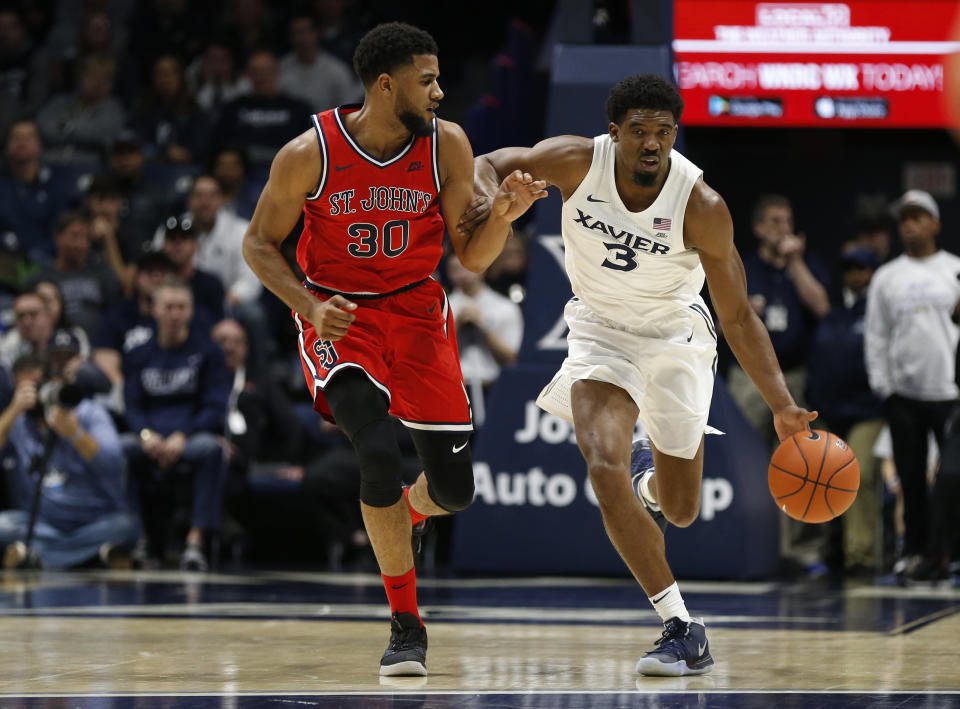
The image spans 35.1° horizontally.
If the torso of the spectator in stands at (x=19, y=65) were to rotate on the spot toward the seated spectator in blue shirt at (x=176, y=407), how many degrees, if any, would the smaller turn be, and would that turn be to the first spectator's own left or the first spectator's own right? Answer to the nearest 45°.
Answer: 0° — they already face them

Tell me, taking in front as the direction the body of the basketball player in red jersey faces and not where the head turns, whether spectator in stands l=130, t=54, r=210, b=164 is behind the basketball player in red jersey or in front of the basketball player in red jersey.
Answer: behind

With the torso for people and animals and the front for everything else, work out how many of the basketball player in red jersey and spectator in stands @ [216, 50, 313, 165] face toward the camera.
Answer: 2

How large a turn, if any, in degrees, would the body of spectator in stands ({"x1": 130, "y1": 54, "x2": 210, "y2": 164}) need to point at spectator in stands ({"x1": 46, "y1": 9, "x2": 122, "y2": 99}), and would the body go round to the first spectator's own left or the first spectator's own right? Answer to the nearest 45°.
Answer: approximately 135° to the first spectator's own right

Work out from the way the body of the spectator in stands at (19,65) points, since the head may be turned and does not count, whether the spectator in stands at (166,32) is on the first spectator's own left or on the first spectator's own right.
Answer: on the first spectator's own left

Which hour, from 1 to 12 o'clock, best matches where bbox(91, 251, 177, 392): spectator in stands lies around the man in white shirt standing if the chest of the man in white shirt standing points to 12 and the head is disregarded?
The spectator in stands is roughly at 3 o'clock from the man in white shirt standing.

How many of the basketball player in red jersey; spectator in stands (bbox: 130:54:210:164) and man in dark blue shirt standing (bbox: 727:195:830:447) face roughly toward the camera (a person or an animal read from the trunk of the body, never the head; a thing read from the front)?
3

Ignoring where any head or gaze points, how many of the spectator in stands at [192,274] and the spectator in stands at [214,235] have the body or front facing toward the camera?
2

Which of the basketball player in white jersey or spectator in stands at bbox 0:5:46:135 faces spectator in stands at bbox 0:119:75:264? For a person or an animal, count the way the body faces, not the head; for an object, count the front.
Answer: spectator in stands at bbox 0:5:46:135

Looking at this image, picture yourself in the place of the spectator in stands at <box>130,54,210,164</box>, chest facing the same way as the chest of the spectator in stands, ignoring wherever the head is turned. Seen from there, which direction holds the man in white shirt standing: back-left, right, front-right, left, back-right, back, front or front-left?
front-left
